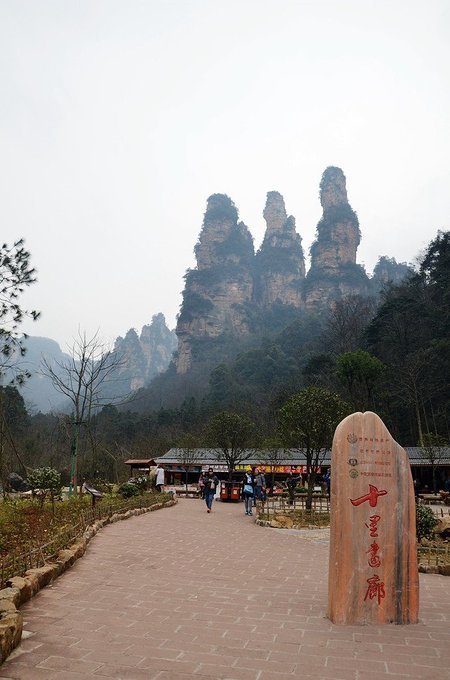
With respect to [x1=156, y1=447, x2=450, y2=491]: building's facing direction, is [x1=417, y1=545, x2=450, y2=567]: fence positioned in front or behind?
in front

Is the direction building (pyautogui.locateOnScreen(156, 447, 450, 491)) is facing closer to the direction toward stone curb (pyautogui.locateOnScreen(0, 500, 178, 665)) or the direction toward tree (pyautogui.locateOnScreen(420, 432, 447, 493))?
the stone curb

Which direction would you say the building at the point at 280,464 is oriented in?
toward the camera

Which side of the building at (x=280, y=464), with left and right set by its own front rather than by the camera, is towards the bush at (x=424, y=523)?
front

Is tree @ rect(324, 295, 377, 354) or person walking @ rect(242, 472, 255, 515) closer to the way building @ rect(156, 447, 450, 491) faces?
the person walking

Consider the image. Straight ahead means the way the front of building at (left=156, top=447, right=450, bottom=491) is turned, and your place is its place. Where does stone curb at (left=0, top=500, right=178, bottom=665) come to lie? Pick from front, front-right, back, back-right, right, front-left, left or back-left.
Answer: front

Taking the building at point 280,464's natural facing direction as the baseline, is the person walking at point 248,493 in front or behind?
in front

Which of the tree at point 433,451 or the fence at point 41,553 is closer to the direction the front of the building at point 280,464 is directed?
the fence

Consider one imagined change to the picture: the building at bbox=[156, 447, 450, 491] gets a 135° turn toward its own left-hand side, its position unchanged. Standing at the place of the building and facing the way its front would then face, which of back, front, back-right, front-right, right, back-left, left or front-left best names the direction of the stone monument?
back-right

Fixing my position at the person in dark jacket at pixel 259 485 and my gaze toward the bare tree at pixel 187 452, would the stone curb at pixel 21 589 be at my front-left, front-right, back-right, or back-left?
back-left

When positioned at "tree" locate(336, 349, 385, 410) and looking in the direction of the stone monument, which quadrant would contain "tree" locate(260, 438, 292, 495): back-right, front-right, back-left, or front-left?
front-right

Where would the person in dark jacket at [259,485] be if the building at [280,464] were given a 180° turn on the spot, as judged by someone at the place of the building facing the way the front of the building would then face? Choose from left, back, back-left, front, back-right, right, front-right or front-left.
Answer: back

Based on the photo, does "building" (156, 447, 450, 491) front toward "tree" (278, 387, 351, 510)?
yes

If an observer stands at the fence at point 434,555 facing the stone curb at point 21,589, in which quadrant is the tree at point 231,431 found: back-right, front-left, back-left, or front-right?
back-right
